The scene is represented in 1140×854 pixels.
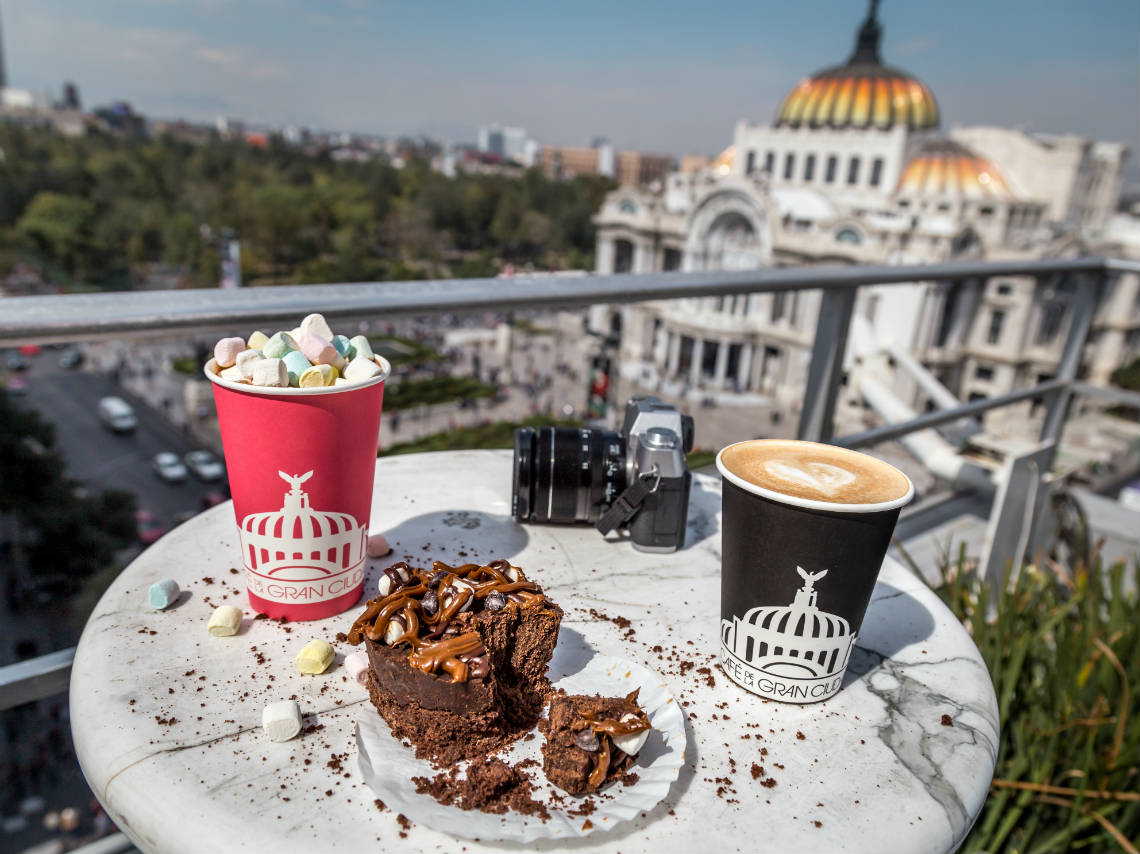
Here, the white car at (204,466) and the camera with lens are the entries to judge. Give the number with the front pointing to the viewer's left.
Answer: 1

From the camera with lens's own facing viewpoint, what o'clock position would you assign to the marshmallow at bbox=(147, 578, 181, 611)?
The marshmallow is roughly at 11 o'clock from the camera with lens.

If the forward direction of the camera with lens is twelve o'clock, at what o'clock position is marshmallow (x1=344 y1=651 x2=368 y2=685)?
The marshmallow is roughly at 10 o'clock from the camera with lens.

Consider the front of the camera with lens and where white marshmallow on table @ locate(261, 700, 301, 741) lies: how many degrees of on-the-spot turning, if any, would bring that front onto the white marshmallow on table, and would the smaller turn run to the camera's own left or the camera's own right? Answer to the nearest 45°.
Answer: approximately 45° to the camera's own left

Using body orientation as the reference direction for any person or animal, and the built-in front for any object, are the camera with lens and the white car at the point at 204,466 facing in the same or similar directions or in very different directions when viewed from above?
very different directions

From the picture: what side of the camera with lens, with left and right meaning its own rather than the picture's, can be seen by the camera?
left

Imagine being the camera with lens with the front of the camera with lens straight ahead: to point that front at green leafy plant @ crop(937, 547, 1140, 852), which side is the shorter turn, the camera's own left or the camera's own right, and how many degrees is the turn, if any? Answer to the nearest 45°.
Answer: approximately 180°

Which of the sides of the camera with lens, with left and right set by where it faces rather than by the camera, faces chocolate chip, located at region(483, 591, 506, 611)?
left
